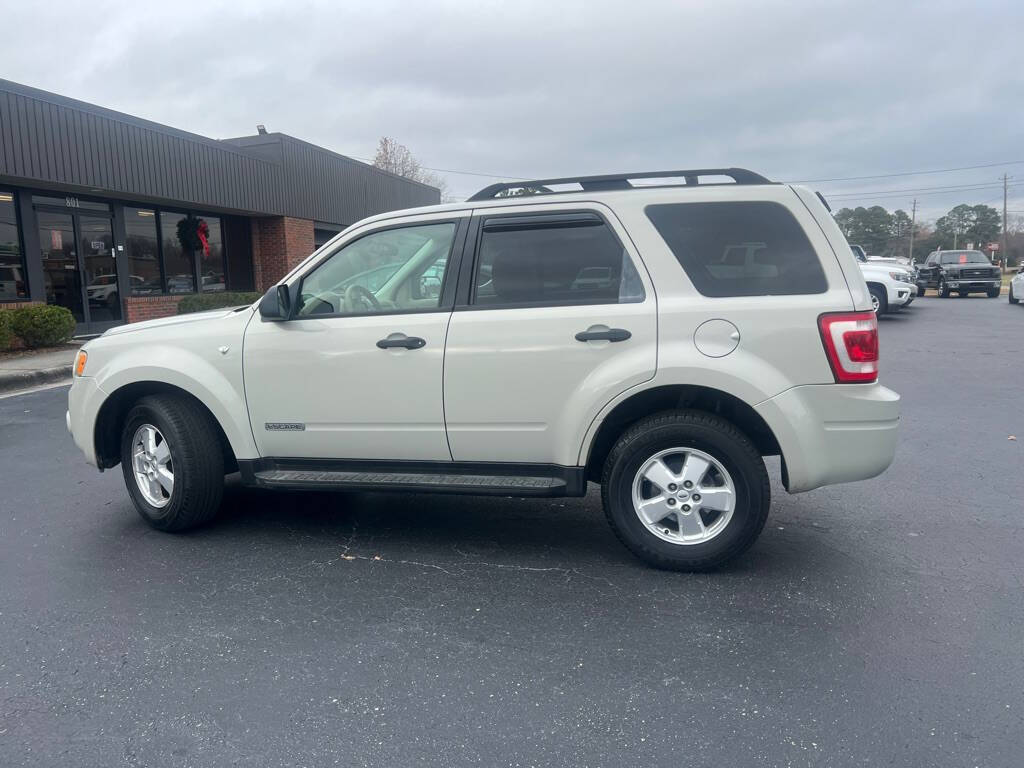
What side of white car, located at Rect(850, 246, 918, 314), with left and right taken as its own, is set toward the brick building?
right

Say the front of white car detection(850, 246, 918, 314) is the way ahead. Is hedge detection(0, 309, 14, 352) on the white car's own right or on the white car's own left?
on the white car's own right

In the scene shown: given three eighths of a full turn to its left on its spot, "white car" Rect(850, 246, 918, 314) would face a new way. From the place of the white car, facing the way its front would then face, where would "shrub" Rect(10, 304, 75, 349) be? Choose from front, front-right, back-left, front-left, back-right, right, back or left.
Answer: back-left

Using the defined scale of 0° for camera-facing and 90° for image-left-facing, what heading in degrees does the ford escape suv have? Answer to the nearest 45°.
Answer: approximately 90°

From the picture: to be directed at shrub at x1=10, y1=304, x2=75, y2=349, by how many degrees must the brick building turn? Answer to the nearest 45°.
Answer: approximately 45° to its right

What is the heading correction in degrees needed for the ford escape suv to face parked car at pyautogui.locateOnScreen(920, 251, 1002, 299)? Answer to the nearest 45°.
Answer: approximately 135° to its right

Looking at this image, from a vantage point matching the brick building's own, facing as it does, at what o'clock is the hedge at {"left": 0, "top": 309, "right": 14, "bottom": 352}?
The hedge is roughly at 2 o'clock from the brick building.

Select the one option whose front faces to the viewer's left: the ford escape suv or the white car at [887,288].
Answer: the ford escape suv

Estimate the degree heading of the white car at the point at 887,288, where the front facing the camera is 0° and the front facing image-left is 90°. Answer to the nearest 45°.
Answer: approximately 315°

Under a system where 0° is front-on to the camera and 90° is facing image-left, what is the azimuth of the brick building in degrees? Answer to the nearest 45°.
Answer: approximately 315°
